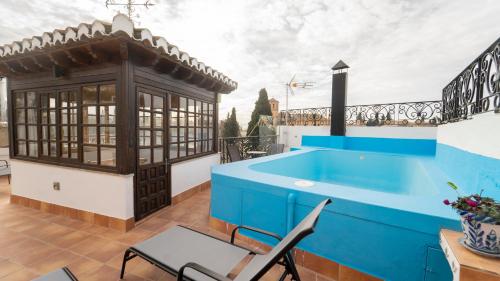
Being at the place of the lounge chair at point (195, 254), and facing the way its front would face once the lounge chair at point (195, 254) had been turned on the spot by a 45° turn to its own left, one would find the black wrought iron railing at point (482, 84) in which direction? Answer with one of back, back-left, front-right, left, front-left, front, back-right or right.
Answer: back

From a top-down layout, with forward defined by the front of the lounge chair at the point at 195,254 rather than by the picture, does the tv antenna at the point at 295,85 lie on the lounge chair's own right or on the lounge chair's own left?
on the lounge chair's own right

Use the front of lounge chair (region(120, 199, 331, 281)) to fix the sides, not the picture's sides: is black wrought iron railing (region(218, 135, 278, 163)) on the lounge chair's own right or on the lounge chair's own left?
on the lounge chair's own right

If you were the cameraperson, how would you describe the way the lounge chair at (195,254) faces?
facing away from the viewer and to the left of the viewer

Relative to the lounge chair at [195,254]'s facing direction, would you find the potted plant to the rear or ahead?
to the rear

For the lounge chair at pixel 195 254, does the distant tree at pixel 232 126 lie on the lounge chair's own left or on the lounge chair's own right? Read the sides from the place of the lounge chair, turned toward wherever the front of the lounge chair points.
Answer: on the lounge chair's own right

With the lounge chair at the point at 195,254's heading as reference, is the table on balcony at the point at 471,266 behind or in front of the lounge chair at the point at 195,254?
behind
